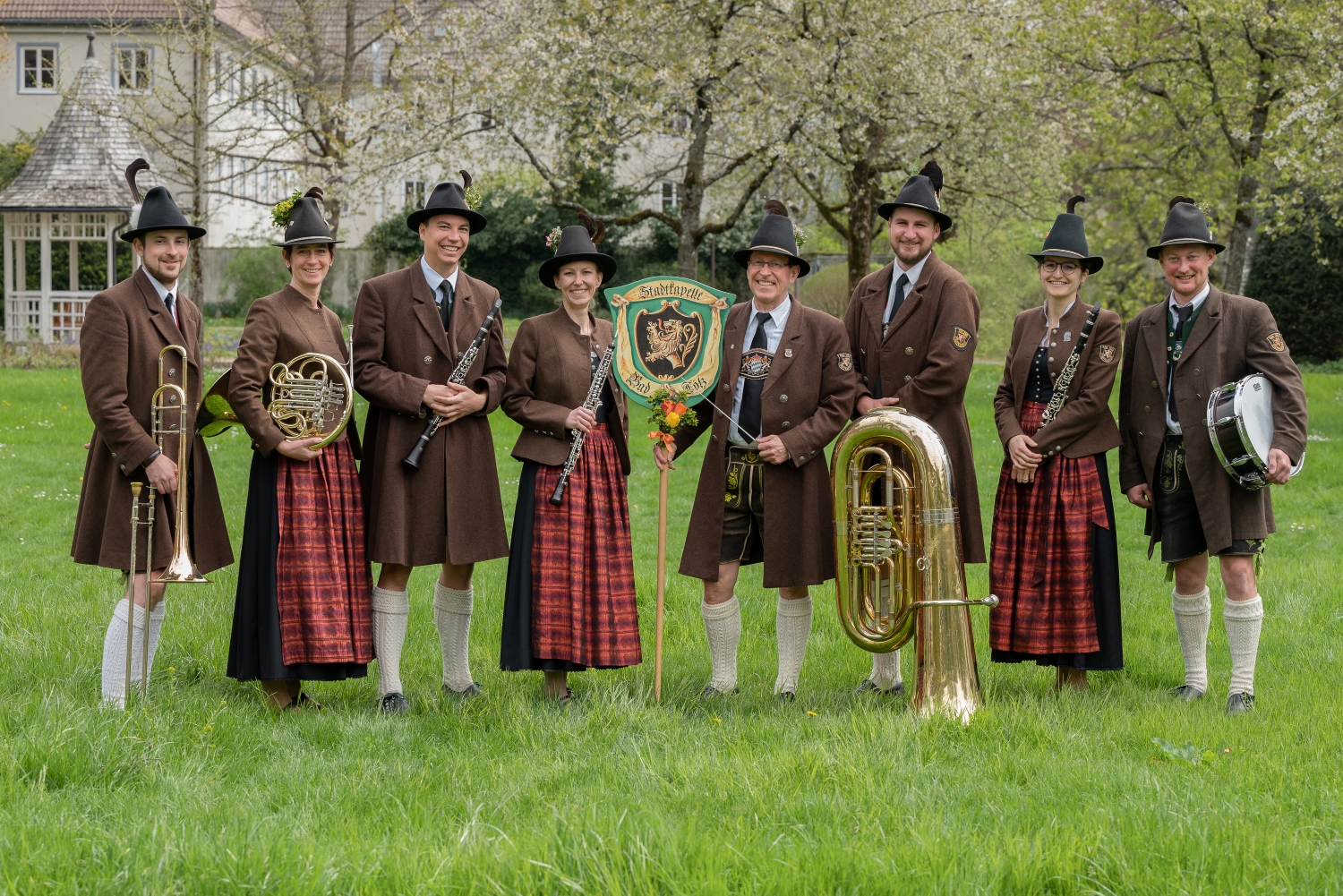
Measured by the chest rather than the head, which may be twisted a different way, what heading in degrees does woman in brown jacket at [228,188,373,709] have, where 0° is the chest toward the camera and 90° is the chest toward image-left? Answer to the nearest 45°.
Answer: approximately 315°

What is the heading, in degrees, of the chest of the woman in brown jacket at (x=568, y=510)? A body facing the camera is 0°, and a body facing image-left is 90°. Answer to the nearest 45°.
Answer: approximately 315°

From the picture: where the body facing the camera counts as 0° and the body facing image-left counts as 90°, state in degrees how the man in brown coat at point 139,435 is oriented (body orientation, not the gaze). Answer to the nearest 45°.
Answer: approximately 315°

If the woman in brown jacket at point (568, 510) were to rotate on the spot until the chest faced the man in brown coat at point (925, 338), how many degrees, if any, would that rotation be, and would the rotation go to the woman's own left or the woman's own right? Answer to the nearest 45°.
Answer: approximately 45° to the woman's own left

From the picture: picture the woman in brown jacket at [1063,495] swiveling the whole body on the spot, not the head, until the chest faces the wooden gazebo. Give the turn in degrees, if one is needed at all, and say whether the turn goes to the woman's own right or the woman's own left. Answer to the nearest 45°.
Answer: approximately 90° to the woman's own right

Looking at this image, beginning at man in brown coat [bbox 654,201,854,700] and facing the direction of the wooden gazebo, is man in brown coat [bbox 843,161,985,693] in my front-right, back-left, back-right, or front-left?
back-right

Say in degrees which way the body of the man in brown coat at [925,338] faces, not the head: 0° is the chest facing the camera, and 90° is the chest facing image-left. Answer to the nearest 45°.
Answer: approximately 45°
